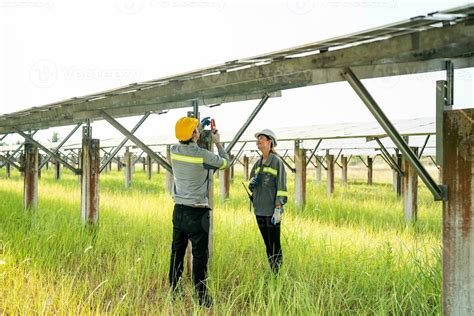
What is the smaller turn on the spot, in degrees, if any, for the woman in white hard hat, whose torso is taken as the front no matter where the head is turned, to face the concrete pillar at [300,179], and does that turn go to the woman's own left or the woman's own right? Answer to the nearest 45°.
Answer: approximately 135° to the woman's own right

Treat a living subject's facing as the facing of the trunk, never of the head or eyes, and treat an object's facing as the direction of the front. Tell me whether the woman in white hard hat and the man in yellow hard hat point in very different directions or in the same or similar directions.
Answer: very different directions

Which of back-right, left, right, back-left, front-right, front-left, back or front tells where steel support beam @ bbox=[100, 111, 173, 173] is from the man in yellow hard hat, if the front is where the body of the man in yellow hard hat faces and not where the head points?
left

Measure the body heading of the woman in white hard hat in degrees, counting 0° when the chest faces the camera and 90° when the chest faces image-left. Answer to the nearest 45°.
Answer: approximately 45°

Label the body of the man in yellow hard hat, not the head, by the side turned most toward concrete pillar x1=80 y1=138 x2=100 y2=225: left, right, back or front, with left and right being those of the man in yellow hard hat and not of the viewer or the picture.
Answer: left

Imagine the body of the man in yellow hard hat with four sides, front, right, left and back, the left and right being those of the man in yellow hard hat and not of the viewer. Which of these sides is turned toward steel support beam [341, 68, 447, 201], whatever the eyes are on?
right

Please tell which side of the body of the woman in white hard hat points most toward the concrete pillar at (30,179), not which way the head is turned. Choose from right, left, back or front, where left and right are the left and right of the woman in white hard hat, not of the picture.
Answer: right

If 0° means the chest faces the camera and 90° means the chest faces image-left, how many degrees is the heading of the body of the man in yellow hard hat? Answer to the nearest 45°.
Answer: approximately 225°

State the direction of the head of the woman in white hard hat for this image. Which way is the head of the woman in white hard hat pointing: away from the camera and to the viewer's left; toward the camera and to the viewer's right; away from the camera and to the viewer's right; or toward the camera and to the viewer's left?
toward the camera and to the viewer's left

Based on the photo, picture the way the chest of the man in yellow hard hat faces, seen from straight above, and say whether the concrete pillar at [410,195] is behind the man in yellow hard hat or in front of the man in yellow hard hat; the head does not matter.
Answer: in front
